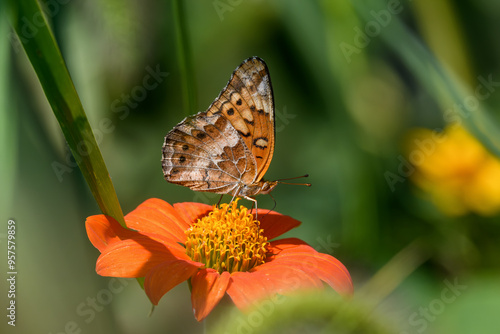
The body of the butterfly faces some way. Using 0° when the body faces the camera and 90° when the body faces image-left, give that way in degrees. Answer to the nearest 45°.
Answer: approximately 270°

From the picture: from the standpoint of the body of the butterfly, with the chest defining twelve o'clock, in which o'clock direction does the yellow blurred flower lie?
The yellow blurred flower is roughly at 11 o'clock from the butterfly.
